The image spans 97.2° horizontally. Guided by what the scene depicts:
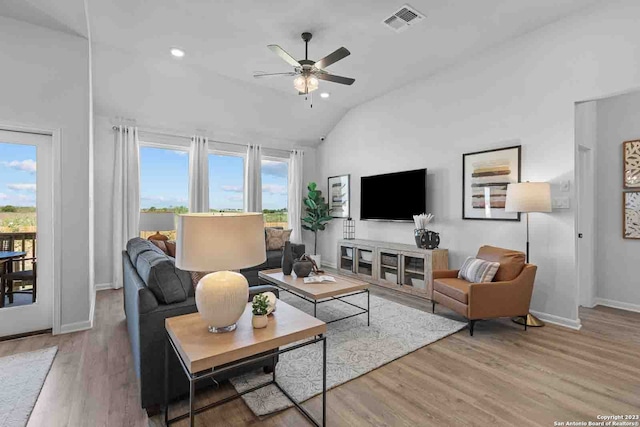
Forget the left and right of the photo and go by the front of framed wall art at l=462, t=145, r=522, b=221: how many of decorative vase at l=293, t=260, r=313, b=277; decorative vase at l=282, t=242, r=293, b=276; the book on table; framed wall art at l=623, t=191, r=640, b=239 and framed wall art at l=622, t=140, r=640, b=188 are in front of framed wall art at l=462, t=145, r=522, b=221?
3

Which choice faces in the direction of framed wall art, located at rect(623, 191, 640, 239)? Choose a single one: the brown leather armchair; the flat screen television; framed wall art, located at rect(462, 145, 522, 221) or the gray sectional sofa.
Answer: the gray sectional sofa

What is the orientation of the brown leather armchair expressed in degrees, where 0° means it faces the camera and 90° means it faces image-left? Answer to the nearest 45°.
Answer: approximately 45°

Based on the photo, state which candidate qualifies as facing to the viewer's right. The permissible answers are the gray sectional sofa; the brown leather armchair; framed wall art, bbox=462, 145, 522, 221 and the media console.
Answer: the gray sectional sofa

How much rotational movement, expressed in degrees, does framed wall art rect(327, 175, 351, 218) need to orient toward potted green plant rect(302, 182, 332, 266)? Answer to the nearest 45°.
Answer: approximately 45° to its right

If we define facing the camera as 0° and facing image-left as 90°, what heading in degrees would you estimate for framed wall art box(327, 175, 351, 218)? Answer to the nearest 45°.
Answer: approximately 45°

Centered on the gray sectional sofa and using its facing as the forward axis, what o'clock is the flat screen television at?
The flat screen television is roughly at 11 o'clock from the gray sectional sofa.

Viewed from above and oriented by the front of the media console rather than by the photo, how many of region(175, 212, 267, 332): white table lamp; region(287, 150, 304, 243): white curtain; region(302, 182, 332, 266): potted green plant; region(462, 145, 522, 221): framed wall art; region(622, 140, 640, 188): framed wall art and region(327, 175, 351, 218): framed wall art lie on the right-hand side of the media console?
3

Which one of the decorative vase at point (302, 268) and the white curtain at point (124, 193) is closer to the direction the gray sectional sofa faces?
the decorative vase

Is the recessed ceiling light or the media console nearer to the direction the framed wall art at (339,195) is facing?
the recessed ceiling light

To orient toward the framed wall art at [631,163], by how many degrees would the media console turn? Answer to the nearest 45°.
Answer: approximately 135° to its left

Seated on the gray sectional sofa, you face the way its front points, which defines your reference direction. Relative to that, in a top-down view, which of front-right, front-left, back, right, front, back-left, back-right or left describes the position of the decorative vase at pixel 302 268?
front-left

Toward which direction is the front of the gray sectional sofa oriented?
to the viewer's right

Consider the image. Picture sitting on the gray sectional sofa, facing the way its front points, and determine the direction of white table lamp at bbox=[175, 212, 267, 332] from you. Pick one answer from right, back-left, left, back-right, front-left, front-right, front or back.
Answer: front-right
